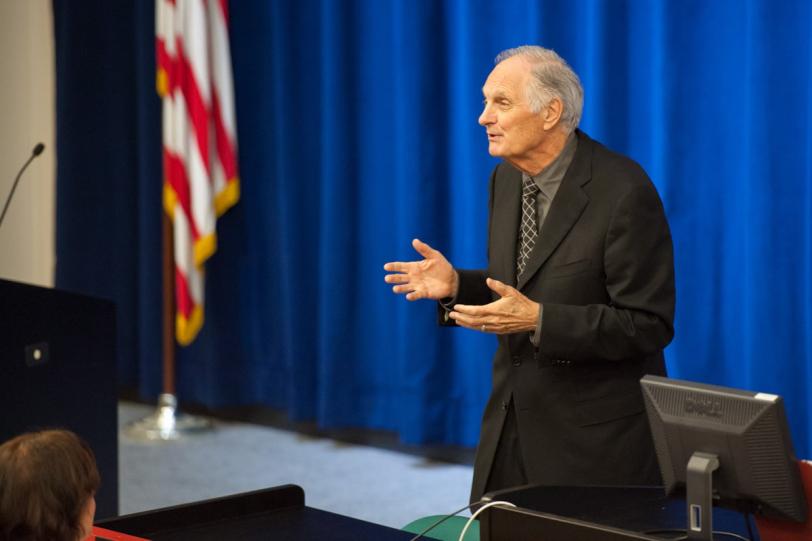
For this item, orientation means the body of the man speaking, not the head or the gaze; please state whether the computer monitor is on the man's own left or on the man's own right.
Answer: on the man's own left

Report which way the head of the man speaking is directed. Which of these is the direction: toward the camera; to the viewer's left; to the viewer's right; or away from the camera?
to the viewer's left

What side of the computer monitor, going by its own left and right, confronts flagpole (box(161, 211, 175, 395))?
left

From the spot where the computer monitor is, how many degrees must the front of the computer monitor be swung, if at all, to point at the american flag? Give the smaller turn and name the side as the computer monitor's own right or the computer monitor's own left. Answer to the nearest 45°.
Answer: approximately 90° to the computer monitor's own left

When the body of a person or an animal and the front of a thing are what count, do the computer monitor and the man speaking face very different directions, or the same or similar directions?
very different directions

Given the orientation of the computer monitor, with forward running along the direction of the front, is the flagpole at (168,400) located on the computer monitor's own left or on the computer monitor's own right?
on the computer monitor's own left

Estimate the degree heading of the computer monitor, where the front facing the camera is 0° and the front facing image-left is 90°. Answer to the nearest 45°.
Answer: approximately 225°

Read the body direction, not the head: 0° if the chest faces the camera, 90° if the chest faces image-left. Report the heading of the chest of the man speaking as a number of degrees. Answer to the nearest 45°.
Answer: approximately 45°
